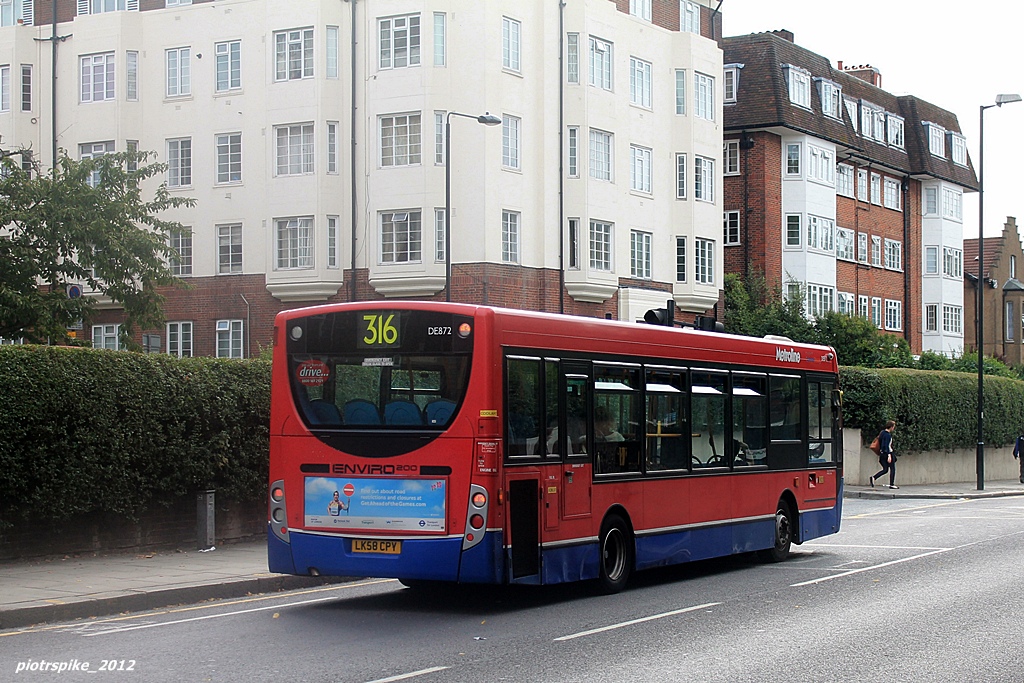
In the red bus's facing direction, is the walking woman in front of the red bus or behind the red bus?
in front

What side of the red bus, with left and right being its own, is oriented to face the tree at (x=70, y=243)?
left

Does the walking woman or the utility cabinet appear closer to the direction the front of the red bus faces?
the walking woman

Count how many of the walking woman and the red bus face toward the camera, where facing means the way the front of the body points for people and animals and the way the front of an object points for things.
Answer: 0

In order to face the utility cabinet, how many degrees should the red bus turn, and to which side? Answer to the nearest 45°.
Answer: approximately 90° to its left

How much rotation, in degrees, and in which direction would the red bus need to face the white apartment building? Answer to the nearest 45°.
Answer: approximately 45° to its left

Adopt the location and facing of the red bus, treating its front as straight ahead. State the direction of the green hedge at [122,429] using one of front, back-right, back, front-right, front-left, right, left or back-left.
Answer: left

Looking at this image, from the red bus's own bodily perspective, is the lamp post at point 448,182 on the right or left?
on its left

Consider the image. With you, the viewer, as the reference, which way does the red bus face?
facing away from the viewer and to the right of the viewer
